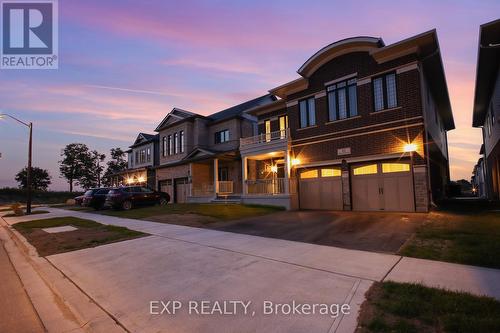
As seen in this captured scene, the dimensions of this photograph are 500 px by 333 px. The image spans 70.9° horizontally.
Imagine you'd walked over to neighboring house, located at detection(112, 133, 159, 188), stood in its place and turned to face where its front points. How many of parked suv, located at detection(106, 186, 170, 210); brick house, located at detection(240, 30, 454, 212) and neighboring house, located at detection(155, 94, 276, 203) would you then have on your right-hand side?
0

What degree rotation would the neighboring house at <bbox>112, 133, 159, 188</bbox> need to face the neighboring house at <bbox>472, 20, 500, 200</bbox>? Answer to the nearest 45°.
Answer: approximately 90° to its left

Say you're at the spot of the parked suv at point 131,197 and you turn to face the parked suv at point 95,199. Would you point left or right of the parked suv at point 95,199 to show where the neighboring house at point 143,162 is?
right

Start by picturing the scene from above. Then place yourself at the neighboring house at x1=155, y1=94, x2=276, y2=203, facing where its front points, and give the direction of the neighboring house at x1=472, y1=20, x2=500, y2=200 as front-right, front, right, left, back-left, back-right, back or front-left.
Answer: left

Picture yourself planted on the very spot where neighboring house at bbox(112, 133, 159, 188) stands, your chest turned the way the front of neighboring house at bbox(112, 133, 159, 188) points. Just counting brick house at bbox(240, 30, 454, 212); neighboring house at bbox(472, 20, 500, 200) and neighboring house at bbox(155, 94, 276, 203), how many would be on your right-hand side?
0

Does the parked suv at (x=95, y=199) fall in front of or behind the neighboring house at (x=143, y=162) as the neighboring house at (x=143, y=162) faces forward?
in front

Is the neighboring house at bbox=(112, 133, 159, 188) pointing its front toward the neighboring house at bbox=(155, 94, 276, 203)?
no

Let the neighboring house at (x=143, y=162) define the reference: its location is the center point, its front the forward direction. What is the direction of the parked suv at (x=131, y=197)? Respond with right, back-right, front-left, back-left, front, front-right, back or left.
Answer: front-left

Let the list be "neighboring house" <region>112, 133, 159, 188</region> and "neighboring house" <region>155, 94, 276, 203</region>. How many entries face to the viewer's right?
0

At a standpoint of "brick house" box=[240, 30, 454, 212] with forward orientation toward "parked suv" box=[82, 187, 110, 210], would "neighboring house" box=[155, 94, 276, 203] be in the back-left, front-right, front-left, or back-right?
front-right

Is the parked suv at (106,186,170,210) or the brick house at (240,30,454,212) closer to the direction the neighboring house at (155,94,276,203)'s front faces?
the parked suv

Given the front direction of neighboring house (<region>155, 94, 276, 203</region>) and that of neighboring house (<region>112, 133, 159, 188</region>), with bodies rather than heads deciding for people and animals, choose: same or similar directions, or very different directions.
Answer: same or similar directions

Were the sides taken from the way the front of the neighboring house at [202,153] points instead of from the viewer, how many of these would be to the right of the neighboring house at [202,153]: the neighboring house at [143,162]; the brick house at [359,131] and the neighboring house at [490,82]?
1

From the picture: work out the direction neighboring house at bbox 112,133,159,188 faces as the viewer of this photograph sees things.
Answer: facing the viewer and to the left of the viewer
